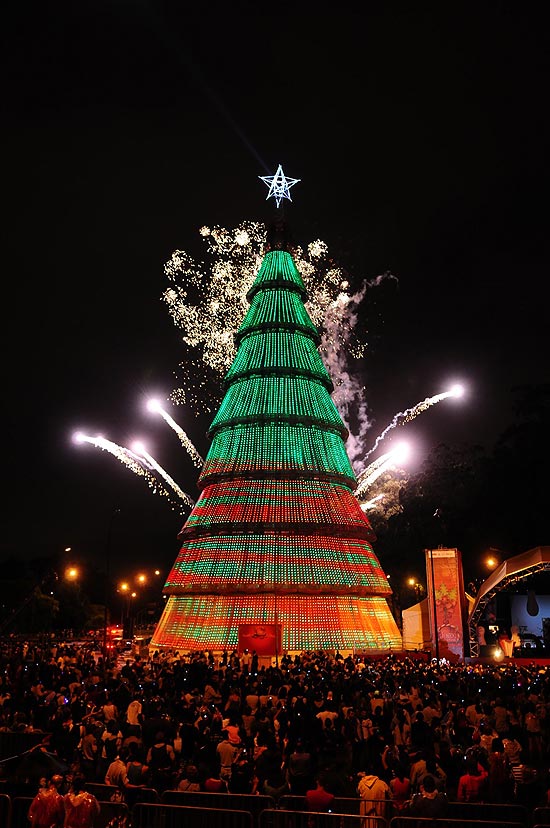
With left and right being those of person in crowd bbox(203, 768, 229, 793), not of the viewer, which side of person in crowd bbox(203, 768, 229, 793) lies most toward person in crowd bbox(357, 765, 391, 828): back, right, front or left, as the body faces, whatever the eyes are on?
right

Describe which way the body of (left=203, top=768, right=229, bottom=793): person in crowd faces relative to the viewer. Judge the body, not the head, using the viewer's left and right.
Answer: facing away from the viewer

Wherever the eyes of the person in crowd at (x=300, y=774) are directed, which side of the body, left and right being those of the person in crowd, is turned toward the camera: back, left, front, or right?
back

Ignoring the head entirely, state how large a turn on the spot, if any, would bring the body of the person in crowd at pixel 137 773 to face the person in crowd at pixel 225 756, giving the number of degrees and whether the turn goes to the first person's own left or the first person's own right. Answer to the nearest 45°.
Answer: approximately 45° to the first person's own right

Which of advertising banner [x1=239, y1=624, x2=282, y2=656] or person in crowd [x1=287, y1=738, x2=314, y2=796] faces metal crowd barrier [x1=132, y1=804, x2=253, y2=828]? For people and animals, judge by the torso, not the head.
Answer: the advertising banner

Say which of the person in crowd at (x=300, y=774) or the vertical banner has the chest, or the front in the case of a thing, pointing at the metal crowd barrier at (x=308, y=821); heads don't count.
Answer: the vertical banner

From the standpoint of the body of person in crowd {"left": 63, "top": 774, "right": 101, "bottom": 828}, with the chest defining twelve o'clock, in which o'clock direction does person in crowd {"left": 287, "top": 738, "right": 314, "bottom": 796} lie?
person in crowd {"left": 287, "top": 738, "right": 314, "bottom": 796} is roughly at 2 o'clock from person in crowd {"left": 63, "top": 774, "right": 101, "bottom": 828}.

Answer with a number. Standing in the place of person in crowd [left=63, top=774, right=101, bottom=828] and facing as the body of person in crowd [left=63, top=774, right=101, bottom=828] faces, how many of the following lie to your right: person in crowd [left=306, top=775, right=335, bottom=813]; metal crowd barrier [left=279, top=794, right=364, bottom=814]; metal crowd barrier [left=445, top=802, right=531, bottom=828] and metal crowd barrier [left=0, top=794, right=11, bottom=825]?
3

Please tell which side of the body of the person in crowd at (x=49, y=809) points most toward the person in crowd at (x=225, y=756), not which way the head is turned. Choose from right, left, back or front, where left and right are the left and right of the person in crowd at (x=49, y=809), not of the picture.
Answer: front

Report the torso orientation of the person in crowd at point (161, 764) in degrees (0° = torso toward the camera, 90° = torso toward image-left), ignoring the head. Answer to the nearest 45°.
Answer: approximately 180°

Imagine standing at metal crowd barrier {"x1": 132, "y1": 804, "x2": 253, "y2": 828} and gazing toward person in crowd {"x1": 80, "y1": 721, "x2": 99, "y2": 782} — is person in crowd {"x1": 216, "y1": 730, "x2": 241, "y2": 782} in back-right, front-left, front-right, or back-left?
front-right

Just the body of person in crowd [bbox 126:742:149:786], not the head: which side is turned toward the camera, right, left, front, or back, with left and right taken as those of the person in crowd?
back

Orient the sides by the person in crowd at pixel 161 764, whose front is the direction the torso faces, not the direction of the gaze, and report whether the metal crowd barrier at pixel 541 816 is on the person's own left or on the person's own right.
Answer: on the person's own right

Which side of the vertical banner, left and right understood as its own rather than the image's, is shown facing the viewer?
front

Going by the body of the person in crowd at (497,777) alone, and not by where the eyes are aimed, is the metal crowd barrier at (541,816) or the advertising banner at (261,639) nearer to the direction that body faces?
the advertising banner

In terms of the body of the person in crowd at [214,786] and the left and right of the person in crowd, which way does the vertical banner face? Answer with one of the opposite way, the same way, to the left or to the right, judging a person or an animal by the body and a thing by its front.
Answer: the opposite way
